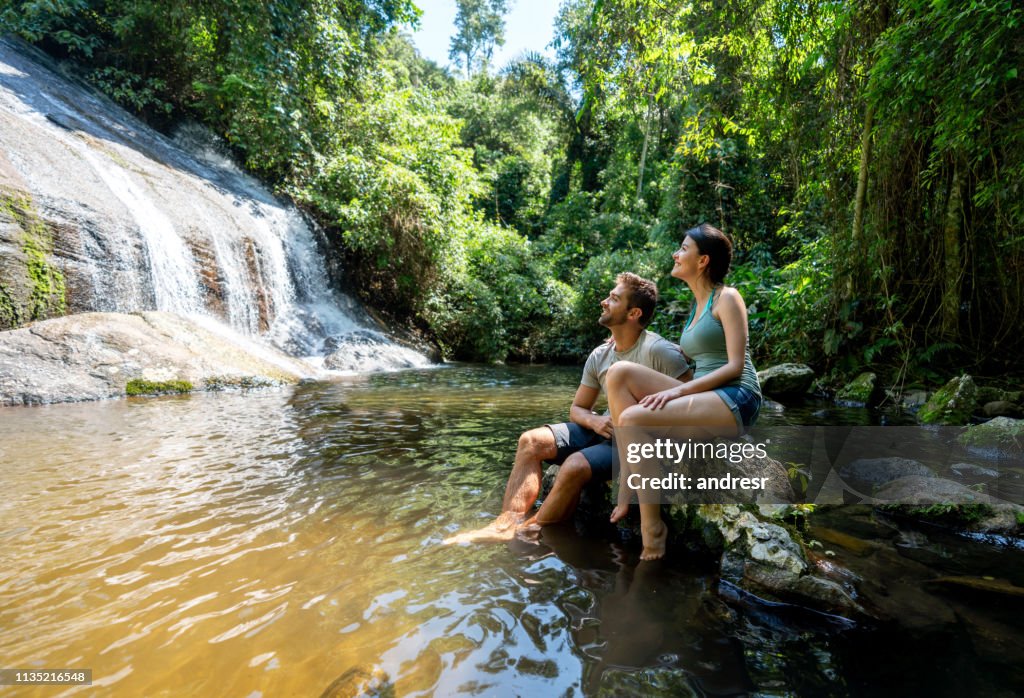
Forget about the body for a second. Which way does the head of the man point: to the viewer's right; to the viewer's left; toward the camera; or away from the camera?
to the viewer's left

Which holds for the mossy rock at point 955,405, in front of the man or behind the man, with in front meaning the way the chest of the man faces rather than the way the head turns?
behind

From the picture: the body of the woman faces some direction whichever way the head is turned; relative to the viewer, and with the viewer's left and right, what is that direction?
facing to the left of the viewer

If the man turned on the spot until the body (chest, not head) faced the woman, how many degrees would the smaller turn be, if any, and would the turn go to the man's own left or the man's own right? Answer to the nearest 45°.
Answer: approximately 90° to the man's own left

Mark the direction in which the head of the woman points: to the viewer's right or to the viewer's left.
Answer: to the viewer's left

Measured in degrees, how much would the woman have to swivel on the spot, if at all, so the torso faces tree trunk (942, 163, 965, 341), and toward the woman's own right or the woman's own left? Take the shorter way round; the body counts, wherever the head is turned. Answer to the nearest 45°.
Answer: approximately 135° to the woman's own right

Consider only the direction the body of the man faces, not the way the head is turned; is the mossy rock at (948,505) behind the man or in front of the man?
behind

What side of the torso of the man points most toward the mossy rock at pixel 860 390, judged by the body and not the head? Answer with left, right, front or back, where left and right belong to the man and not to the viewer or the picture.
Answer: back

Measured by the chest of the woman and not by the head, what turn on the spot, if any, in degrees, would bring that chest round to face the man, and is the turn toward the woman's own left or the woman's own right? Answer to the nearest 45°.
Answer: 0° — they already face them
